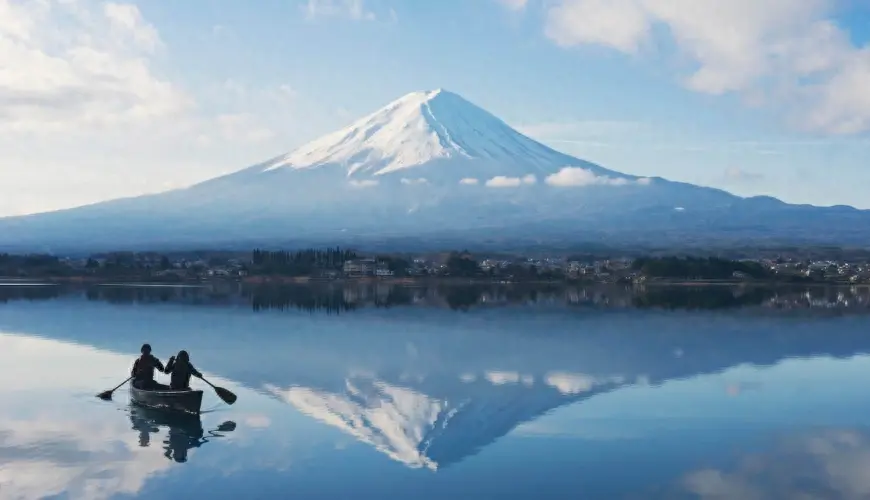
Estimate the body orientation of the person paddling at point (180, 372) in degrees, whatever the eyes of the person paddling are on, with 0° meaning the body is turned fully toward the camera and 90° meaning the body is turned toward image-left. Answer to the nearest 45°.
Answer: approximately 180°

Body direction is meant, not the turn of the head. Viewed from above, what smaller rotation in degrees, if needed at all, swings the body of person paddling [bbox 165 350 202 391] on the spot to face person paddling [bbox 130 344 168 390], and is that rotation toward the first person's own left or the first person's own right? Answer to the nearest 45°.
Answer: approximately 45° to the first person's own left

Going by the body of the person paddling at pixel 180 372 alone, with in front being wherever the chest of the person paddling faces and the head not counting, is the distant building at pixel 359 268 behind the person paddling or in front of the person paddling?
in front
